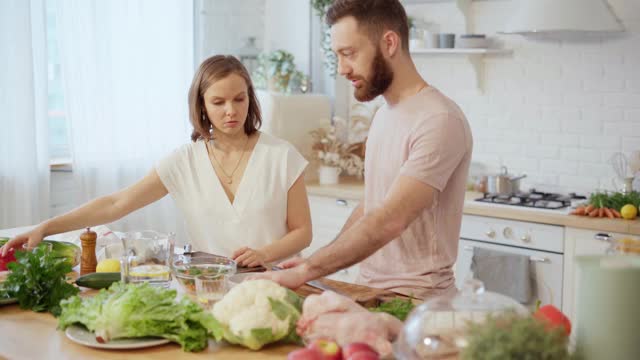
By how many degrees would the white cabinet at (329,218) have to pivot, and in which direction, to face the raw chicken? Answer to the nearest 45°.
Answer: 0° — it already faces it

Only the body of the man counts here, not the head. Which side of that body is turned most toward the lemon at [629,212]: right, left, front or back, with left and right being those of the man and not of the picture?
back

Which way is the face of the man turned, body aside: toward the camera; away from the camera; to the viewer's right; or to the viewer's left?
to the viewer's left

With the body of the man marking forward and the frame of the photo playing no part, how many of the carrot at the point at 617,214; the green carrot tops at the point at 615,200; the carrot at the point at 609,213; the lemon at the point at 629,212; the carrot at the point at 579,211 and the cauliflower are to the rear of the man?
5

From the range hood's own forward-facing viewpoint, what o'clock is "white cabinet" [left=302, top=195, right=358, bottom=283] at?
The white cabinet is roughly at 3 o'clock from the range hood.

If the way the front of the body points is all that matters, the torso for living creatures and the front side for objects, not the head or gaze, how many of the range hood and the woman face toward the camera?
2

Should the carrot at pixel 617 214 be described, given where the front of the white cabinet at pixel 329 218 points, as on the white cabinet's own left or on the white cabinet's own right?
on the white cabinet's own left

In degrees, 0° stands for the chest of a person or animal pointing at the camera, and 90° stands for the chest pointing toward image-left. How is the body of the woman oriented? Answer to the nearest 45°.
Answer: approximately 0°

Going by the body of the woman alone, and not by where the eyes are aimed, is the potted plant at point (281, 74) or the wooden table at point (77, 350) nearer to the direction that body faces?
the wooden table

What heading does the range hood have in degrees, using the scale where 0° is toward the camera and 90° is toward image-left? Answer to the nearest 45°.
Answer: approximately 0°
